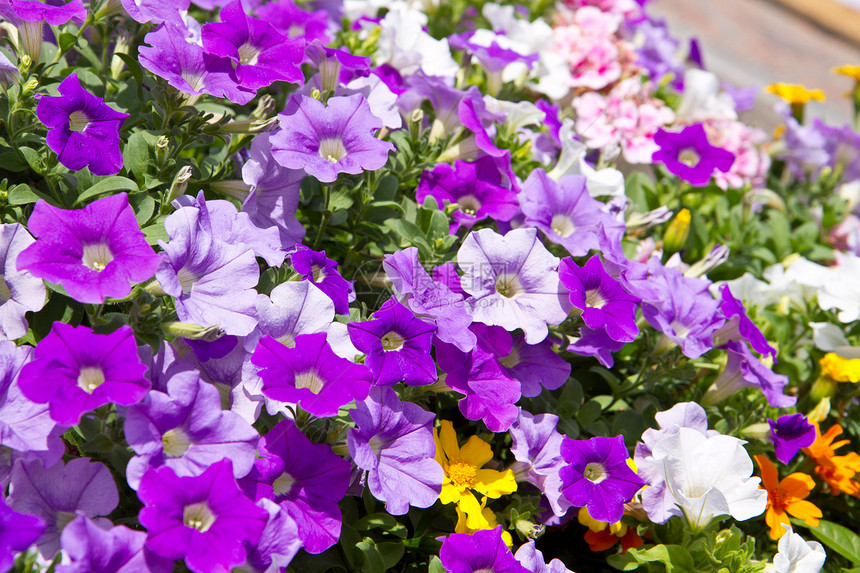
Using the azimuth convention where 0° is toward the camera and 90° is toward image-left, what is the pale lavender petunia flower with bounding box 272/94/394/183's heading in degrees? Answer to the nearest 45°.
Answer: approximately 0°

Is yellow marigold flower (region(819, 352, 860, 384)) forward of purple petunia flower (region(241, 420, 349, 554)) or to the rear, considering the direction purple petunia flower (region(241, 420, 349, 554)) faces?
to the rear

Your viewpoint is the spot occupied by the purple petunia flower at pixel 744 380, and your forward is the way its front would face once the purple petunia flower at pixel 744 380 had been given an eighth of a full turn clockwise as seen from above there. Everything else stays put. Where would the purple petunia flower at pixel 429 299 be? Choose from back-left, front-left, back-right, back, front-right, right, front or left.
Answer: right

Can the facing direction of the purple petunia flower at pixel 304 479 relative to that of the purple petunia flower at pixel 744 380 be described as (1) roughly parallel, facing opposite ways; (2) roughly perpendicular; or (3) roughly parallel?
roughly perpendicular

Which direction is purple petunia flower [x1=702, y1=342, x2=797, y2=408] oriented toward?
to the viewer's right
